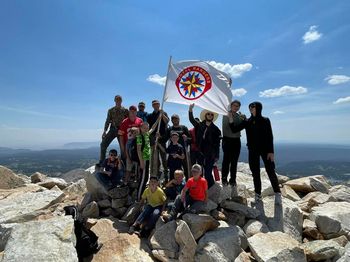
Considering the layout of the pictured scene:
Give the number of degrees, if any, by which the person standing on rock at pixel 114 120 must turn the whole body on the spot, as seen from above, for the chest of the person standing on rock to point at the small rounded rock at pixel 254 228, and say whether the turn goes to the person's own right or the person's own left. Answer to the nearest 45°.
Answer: approximately 45° to the person's own left

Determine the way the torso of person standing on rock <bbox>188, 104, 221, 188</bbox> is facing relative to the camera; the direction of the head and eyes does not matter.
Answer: toward the camera

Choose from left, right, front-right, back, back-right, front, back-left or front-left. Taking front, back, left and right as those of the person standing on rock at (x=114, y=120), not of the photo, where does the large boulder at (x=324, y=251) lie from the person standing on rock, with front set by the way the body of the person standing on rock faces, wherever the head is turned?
front-left

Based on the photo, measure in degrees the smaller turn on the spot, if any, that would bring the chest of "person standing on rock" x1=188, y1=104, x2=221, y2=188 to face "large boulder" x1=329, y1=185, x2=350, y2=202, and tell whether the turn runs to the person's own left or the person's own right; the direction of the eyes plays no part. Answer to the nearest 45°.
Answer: approximately 135° to the person's own left

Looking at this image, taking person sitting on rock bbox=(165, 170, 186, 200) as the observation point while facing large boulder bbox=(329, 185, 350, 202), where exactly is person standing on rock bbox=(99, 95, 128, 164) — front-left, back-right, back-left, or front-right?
back-left

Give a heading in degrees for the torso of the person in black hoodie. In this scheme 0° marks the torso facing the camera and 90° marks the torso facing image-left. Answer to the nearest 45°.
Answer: approximately 45°

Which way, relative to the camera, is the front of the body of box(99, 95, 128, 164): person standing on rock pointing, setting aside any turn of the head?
toward the camera

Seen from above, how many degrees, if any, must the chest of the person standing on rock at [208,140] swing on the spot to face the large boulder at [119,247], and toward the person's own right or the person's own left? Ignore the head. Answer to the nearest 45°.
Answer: approximately 45° to the person's own right

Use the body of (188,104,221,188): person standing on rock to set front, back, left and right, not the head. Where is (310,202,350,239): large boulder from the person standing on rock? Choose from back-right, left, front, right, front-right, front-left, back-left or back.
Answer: left

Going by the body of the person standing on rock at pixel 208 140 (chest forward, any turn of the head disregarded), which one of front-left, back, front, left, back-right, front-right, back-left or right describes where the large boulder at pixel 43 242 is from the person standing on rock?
front-right

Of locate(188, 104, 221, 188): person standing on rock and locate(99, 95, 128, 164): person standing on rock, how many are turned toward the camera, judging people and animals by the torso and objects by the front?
2

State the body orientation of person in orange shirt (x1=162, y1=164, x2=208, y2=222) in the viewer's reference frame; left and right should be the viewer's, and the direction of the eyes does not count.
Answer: facing the viewer and to the left of the viewer

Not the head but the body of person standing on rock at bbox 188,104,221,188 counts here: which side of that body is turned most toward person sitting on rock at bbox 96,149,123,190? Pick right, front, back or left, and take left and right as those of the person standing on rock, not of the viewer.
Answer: right
